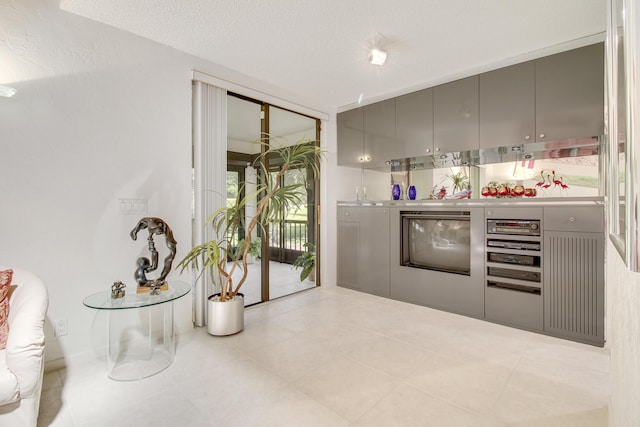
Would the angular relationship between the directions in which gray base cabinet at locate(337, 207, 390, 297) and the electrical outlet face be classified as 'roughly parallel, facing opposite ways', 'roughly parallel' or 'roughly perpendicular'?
roughly perpendicular

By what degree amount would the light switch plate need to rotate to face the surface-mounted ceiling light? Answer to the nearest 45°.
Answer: approximately 45° to its left

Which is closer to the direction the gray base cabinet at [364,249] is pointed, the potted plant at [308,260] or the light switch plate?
the light switch plate

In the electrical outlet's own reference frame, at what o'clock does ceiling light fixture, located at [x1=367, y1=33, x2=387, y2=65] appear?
The ceiling light fixture is roughly at 10 o'clock from the electrical outlet.

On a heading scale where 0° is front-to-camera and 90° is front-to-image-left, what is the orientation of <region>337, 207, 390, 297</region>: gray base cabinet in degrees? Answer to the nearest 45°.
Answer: approximately 45°

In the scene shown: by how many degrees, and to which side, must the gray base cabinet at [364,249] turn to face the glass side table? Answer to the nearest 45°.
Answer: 0° — it already faces it

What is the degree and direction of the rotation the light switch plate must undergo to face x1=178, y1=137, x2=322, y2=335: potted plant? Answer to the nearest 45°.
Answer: approximately 90° to its left
